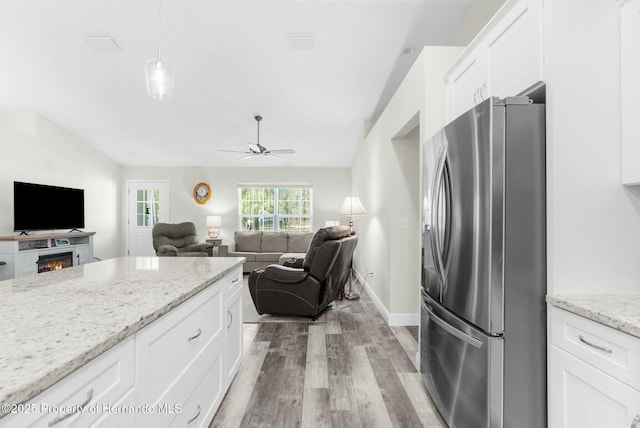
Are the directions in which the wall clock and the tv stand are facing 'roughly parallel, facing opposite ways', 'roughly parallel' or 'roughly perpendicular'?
roughly perpendicular

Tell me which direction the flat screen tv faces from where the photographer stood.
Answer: facing the viewer and to the right of the viewer

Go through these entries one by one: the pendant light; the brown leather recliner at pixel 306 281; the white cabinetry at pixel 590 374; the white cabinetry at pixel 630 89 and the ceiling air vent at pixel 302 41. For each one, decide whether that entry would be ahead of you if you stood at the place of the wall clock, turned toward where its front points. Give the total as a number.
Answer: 5

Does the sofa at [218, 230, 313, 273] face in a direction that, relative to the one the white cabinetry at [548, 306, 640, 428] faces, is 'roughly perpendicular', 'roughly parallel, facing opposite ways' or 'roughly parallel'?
roughly perpendicular

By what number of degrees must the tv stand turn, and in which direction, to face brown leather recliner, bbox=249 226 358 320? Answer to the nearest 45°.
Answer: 0° — it already faces it

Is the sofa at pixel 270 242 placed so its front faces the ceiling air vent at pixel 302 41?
yes

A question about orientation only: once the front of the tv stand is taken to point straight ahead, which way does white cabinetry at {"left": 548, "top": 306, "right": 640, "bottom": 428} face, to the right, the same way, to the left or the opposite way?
the opposite way

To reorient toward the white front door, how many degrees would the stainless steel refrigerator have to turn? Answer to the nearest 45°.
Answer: approximately 45° to its right

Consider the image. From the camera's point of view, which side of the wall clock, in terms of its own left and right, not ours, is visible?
front

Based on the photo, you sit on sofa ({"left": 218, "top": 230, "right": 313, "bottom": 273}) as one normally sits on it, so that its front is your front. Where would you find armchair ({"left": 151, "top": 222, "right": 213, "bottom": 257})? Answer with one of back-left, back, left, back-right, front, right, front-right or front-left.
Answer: right

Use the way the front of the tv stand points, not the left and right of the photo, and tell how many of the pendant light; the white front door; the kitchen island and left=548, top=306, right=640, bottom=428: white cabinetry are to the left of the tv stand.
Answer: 1

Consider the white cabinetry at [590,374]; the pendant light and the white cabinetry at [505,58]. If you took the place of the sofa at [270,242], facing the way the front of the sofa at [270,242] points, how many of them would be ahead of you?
3

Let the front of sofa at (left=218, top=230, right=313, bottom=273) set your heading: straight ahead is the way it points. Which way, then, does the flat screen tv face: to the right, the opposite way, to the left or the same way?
to the left

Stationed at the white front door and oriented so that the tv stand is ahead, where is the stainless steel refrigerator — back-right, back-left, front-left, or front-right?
front-left

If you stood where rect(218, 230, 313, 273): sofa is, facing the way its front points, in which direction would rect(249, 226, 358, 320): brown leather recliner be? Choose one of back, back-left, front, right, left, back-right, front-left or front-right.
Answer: front

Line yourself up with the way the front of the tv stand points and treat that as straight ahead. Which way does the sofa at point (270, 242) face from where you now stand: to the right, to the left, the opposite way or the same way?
to the right

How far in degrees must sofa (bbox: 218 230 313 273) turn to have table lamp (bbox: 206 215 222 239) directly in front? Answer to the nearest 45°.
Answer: approximately 135° to its right

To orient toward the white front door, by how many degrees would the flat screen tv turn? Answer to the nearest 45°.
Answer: approximately 90° to its left

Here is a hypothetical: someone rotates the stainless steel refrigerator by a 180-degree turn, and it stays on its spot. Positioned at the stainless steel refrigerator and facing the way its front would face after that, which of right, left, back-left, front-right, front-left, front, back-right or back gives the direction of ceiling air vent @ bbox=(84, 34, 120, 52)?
back-left

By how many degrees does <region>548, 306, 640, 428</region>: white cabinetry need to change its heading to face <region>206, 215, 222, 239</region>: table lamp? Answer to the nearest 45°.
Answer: approximately 45° to its right

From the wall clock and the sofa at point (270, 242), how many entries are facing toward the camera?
2

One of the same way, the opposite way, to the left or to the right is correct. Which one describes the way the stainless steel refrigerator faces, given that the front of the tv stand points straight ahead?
the opposite way
